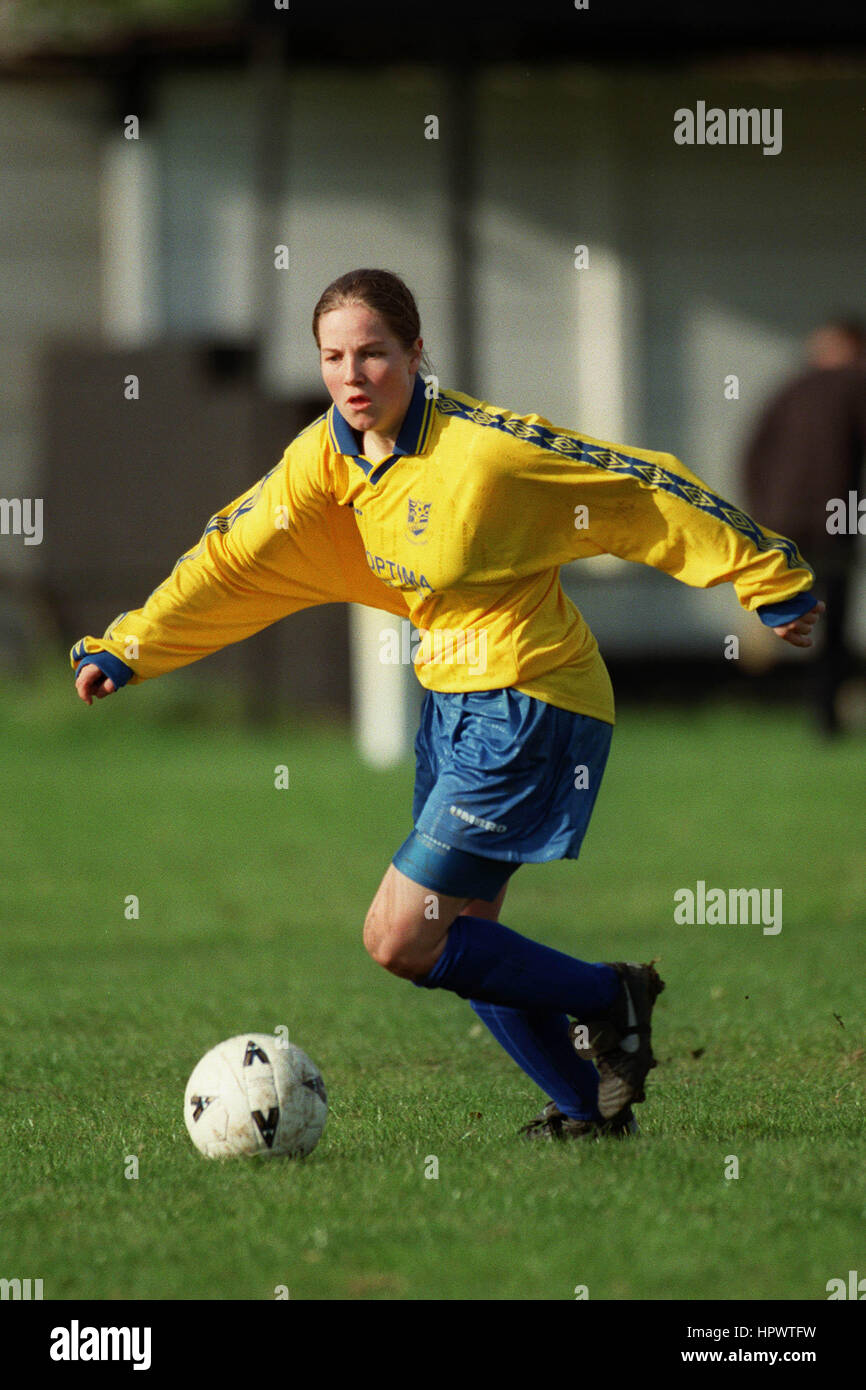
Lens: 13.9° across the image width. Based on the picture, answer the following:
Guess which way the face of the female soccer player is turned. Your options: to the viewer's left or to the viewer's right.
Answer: to the viewer's left

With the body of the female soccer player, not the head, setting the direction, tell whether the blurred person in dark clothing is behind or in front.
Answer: behind

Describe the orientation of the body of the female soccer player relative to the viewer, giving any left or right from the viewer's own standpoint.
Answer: facing the viewer and to the left of the viewer
